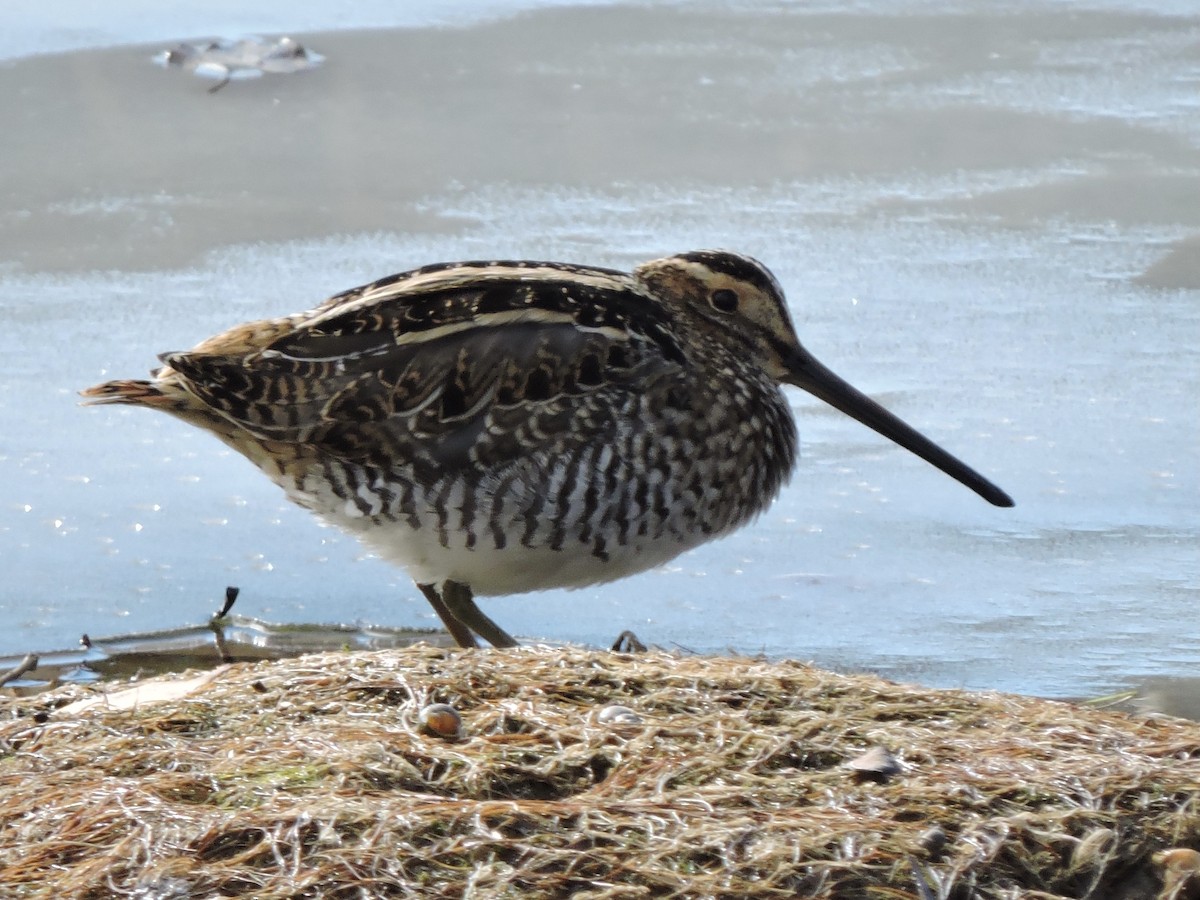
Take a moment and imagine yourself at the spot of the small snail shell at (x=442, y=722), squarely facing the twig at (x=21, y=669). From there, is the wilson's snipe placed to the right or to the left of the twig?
right

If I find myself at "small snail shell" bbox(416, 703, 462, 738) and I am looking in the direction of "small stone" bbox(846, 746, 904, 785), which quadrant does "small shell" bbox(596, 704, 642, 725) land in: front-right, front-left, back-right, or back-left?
front-left

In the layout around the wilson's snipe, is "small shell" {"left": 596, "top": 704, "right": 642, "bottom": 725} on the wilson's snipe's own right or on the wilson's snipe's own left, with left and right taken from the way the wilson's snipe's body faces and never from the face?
on the wilson's snipe's own right

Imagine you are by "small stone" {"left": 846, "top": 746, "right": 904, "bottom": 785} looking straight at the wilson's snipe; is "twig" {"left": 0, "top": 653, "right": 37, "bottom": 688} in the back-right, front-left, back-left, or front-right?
front-left

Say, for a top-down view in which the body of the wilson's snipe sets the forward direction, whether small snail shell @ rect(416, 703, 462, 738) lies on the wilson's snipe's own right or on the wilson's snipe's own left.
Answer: on the wilson's snipe's own right

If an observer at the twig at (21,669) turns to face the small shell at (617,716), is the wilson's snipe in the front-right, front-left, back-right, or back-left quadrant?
front-left

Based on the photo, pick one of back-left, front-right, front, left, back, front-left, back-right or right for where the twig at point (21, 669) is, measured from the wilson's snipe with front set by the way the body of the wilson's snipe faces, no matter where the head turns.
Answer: back

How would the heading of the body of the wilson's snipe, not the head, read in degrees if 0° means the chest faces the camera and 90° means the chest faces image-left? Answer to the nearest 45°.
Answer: approximately 270°

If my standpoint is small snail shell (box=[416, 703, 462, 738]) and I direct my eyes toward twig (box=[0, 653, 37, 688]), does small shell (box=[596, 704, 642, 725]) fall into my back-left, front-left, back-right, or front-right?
back-right

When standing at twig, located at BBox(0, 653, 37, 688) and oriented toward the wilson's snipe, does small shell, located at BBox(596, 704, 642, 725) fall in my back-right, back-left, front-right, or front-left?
front-right

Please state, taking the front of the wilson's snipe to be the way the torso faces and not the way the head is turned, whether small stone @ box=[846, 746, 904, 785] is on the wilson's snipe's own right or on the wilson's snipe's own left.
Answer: on the wilson's snipe's own right
